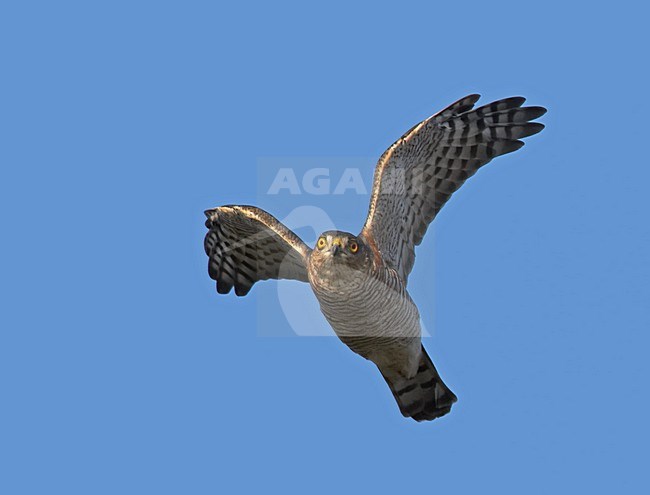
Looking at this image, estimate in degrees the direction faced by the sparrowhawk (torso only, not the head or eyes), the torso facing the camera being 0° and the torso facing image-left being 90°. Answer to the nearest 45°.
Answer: approximately 45°
